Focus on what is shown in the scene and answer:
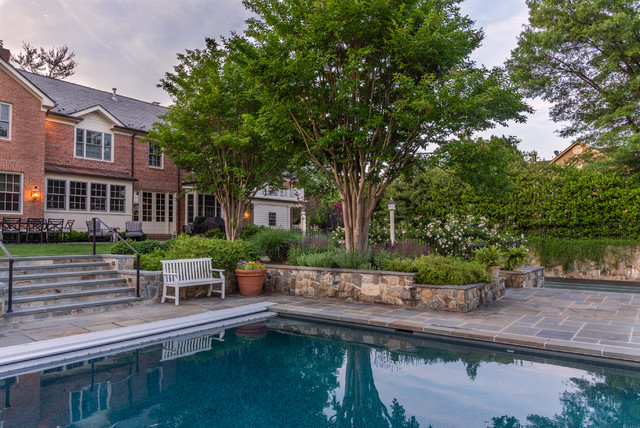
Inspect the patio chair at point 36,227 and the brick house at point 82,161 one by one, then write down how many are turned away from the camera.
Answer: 1

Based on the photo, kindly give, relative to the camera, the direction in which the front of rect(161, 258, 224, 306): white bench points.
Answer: facing the viewer and to the right of the viewer

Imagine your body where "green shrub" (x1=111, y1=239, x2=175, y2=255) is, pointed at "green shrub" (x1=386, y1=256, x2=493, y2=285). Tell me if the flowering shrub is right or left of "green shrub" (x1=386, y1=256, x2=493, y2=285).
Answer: left

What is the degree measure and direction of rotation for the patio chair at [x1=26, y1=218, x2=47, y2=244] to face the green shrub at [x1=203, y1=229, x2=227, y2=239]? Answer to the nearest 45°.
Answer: approximately 90° to its right

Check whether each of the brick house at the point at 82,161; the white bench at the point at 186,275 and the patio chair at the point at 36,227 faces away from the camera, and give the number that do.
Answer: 1

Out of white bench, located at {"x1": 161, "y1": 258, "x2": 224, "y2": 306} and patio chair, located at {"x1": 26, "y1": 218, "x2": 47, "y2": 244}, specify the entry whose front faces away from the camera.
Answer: the patio chair

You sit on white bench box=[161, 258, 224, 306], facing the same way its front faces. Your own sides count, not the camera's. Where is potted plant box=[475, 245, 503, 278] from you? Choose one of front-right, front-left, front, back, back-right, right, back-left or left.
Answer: front-left

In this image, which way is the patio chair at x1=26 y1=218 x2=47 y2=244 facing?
away from the camera

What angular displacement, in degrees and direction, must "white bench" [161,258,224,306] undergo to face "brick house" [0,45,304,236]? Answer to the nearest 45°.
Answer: approximately 135° to its left

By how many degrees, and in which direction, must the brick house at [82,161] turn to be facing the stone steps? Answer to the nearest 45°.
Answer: approximately 45° to its right

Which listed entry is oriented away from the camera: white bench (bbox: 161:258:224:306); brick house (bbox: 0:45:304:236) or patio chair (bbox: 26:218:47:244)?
the patio chair

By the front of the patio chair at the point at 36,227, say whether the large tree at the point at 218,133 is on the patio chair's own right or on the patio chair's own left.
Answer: on the patio chair's own right

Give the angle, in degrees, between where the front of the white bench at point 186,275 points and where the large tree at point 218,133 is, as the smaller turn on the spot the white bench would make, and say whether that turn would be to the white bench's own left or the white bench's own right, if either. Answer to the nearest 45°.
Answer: approximately 135° to the white bench's own left
